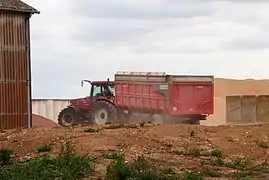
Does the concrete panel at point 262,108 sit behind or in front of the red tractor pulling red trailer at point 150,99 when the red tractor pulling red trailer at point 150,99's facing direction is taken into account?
behind

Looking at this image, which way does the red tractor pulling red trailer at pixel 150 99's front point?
to the viewer's left

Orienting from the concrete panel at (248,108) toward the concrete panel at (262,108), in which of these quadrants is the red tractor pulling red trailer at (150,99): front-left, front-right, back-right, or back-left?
back-right

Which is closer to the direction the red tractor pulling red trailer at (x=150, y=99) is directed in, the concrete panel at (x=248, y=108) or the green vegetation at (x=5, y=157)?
the green vegetation

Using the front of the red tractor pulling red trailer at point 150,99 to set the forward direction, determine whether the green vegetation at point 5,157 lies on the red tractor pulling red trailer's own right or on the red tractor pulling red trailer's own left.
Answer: on the red tractor pulling red trailer's own left

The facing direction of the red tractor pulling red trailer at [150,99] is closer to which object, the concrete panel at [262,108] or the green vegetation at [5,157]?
the green vegetation

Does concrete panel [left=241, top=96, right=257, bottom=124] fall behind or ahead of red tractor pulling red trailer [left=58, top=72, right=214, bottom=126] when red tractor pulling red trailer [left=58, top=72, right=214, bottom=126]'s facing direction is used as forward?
behind
